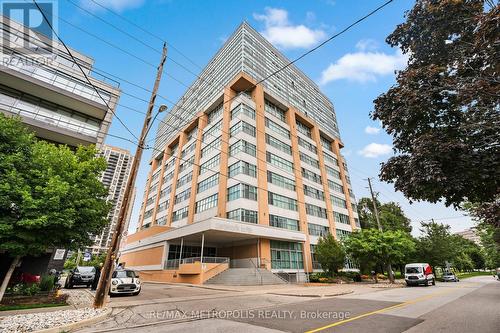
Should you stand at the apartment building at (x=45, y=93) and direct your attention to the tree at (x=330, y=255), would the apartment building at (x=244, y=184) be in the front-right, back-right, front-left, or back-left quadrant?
front-left

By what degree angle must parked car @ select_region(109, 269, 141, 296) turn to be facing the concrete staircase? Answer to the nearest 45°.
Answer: approximately 135° to its left

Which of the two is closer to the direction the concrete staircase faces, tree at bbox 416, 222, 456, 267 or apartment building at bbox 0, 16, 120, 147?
the apartment building

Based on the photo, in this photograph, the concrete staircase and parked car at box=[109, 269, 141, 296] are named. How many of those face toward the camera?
2

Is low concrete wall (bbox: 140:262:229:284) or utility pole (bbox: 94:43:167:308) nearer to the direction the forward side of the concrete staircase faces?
the utility pole

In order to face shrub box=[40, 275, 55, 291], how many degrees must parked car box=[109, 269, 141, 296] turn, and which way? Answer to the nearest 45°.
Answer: approximately 90° to its right

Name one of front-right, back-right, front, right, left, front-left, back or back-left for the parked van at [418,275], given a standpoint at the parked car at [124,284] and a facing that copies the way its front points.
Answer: left

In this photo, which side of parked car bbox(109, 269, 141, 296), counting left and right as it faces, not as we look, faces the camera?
front

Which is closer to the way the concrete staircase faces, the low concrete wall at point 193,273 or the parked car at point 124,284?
the parked car

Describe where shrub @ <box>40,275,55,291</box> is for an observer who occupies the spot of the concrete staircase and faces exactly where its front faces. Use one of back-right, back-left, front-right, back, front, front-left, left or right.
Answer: front-right

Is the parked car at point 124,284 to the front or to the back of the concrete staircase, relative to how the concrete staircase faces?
to the front

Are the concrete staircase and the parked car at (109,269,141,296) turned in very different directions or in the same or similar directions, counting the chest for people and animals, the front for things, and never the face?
same or similar directions

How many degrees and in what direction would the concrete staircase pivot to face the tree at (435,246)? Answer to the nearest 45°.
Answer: approximately 135° to its left
